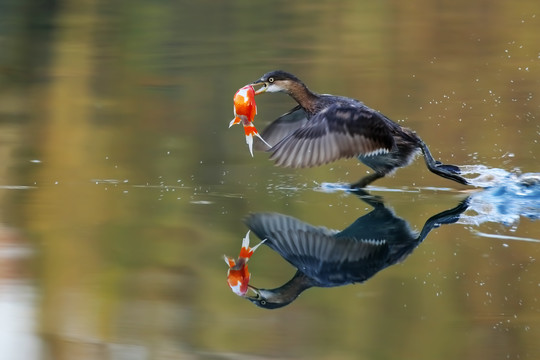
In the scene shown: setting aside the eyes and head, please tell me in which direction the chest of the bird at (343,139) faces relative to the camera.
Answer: to the viewer's left
